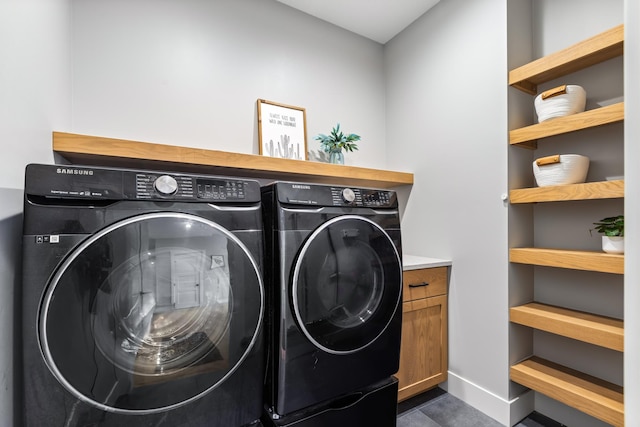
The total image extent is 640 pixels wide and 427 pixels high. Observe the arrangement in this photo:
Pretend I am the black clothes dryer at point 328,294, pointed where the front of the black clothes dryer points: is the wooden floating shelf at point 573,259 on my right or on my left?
on my left

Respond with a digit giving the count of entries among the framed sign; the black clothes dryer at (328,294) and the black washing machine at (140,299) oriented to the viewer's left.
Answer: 0

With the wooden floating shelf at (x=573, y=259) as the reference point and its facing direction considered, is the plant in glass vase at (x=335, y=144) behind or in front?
in front

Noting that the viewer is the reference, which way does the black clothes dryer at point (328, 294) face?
facing the viewer and to the right of the viewer

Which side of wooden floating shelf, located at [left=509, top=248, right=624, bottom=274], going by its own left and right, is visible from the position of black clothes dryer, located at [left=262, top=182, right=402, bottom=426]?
front

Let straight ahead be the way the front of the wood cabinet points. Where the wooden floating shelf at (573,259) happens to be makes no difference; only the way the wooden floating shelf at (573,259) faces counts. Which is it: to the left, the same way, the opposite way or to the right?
to the right

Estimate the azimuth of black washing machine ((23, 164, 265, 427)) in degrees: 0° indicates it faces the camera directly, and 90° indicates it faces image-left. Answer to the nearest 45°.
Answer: approximately 0°

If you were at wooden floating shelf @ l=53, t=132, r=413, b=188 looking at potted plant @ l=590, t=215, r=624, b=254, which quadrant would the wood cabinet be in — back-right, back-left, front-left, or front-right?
front-left

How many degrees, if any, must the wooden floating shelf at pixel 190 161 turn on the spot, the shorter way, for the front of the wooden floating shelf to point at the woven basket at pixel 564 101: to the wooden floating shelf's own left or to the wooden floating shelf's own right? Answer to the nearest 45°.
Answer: approximately 45° to the wooden floating shelf's own left

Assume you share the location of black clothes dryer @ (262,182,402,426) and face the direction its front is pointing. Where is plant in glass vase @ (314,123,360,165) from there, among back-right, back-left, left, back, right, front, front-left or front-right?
back-left

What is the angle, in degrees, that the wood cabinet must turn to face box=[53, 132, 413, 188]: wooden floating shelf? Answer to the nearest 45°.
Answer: approximately 90° to its right

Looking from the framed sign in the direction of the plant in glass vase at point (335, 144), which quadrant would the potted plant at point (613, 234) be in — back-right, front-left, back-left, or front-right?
front-right

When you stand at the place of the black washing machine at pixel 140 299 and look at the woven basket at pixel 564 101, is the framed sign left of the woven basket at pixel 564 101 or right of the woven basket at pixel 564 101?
left

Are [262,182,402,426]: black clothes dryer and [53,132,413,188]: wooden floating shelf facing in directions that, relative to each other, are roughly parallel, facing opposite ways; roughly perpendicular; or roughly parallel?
roughly parallel
